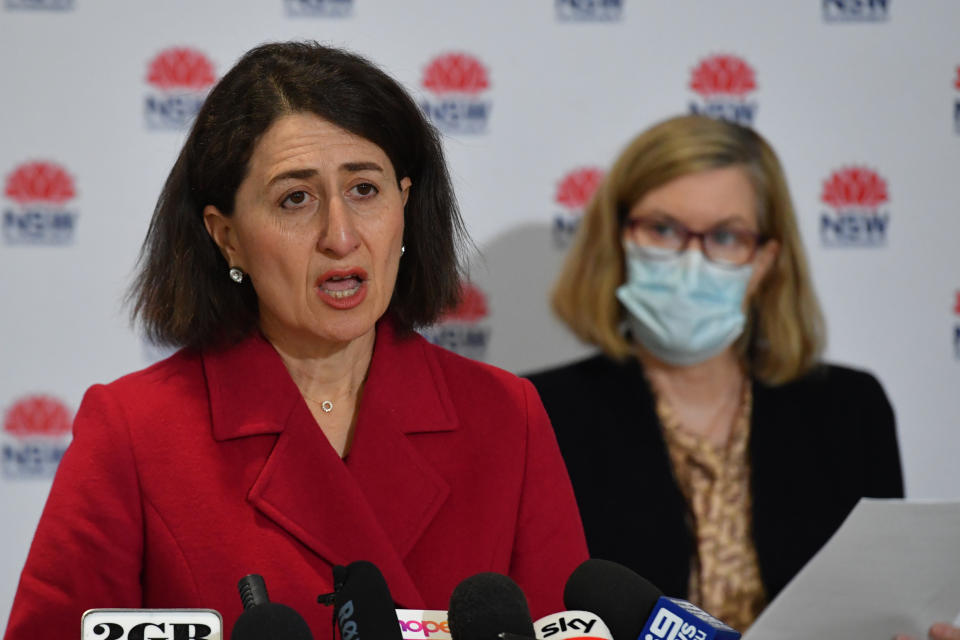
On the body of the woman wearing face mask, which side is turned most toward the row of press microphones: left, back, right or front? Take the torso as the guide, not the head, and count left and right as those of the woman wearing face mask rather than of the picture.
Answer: front

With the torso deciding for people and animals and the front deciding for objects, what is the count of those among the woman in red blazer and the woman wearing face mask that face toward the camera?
2

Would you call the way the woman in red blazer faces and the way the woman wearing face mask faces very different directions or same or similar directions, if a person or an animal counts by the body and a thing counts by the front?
same or similar directions

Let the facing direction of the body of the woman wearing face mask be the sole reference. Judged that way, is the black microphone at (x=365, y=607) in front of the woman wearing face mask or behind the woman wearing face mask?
in front

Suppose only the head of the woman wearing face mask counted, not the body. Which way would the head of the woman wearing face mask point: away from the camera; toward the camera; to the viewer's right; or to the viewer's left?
toward the camera

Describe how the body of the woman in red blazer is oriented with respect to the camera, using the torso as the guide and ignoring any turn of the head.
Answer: toward the camera

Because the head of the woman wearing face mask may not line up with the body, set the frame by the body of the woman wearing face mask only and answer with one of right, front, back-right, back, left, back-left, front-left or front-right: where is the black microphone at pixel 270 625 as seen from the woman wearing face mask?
front

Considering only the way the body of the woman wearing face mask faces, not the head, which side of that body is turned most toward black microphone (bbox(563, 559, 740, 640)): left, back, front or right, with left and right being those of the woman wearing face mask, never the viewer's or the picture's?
front

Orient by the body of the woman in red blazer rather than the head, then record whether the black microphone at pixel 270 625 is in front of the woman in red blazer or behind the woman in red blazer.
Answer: in front
